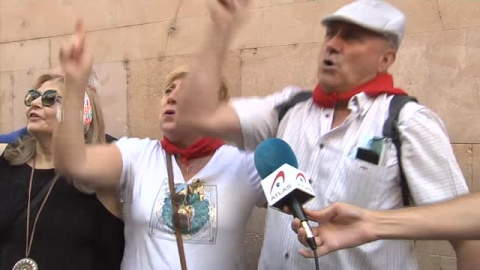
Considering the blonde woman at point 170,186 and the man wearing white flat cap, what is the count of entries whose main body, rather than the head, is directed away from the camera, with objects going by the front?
0

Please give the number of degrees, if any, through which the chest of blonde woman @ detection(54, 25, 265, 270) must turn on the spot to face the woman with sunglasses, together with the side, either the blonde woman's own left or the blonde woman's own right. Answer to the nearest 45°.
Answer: approximately 135° to the blonde woman's own right

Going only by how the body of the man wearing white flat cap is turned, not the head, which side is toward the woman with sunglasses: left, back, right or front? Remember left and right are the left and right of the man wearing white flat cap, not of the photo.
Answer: right

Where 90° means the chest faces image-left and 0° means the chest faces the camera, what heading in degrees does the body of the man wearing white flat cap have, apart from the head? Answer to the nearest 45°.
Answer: approximately 45°

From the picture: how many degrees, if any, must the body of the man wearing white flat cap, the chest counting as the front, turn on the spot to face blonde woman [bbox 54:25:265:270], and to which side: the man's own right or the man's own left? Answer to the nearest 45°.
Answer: approximately 45° to the man's own right

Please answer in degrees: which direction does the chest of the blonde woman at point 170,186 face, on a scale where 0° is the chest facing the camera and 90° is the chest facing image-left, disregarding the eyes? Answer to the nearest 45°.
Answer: approximately 0°

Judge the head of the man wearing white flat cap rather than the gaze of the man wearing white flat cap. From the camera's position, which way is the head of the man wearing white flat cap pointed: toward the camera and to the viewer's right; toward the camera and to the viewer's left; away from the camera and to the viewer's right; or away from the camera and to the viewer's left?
toward the camera and to the viewer's left
